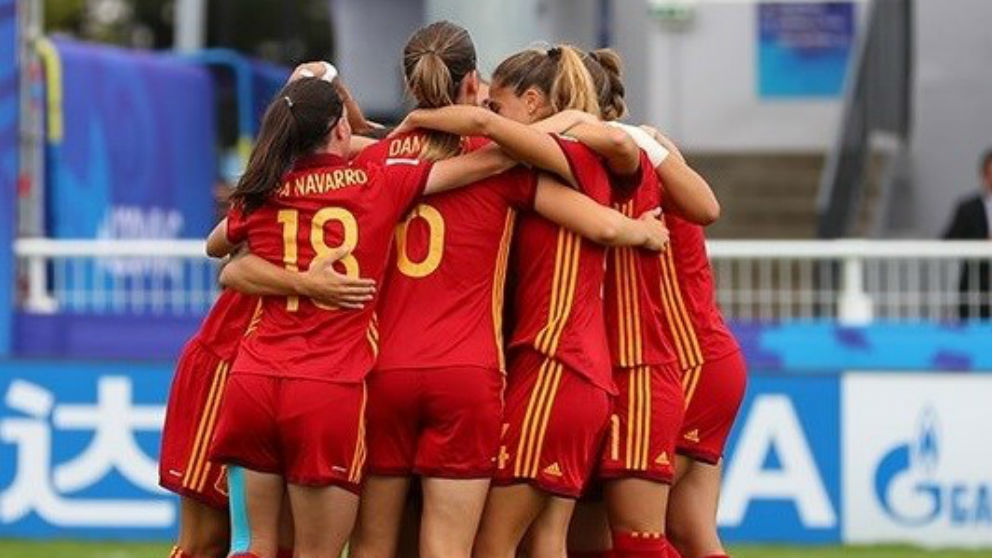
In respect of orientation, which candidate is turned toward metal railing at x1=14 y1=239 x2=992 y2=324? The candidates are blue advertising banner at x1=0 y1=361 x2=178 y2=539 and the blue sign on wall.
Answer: the blue sign on wall

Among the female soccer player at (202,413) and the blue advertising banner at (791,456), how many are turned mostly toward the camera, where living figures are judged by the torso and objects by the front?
1

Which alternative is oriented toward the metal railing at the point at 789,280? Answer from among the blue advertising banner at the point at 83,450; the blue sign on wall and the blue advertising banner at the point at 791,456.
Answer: the blue sign on wall

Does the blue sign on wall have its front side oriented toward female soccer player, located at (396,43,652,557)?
yes

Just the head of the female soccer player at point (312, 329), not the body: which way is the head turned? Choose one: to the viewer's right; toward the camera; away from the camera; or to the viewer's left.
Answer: away from the camera

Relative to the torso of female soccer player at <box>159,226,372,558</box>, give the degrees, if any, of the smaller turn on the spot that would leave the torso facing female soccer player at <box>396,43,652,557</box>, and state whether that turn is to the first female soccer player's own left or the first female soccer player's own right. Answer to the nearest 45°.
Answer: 0° — they already face them
